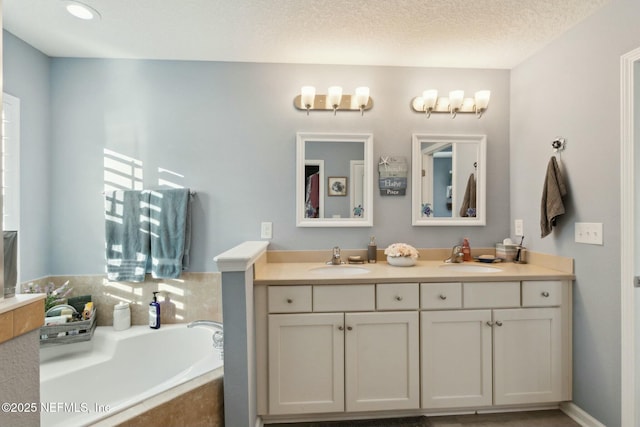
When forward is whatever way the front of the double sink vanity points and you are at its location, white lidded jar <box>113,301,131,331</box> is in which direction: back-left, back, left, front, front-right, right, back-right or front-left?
right

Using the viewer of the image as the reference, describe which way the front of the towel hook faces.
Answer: facing the viewer and to the left of the viewer

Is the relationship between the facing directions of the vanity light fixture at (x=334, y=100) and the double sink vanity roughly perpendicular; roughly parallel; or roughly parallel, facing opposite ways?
roughly parallel

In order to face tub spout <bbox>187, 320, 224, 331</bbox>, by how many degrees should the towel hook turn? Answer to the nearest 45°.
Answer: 0° — it already faces it

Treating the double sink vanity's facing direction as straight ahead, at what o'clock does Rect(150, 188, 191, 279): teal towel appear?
The teal towel is roughly at 3 o'clock from the double sink vanity.

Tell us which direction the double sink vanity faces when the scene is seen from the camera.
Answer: facing the viewer

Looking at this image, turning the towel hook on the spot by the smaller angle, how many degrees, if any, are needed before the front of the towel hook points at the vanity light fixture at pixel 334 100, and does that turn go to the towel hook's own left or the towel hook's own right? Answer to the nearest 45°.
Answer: approximately 45° to the towel hook's own right

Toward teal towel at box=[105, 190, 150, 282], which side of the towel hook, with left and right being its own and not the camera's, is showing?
front

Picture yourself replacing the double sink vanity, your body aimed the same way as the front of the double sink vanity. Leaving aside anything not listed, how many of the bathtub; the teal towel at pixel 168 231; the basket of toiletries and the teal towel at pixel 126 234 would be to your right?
4

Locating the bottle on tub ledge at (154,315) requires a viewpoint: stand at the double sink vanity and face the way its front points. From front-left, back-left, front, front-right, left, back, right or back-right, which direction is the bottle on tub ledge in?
right

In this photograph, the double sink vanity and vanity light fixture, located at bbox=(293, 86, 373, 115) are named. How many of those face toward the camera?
2

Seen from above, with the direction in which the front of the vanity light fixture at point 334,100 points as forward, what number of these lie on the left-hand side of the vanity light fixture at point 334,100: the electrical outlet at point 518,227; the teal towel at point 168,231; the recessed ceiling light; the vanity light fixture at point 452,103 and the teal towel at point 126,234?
2

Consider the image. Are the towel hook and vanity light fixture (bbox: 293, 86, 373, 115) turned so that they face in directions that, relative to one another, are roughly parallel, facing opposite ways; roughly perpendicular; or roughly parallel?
roughly perpendicular

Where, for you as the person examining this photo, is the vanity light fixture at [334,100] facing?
facing the viewer
